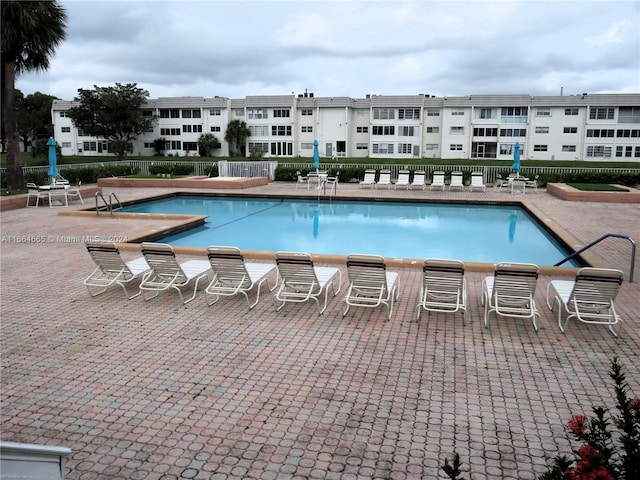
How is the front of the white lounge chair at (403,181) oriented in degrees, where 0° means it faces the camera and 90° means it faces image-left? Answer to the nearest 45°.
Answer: approximately 0°

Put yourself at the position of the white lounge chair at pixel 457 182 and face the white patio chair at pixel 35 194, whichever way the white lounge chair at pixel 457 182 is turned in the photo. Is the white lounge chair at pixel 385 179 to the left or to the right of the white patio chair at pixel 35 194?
right

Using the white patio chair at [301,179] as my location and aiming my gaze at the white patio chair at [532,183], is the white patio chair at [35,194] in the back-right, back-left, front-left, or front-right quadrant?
back-right

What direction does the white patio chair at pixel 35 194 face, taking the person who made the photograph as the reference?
facing to the right of the viewer

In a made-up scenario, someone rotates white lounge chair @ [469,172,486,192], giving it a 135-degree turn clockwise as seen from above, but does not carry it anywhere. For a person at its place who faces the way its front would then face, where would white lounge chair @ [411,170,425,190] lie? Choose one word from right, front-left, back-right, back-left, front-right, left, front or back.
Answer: front-left

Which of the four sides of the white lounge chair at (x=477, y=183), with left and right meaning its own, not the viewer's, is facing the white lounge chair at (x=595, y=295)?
front
